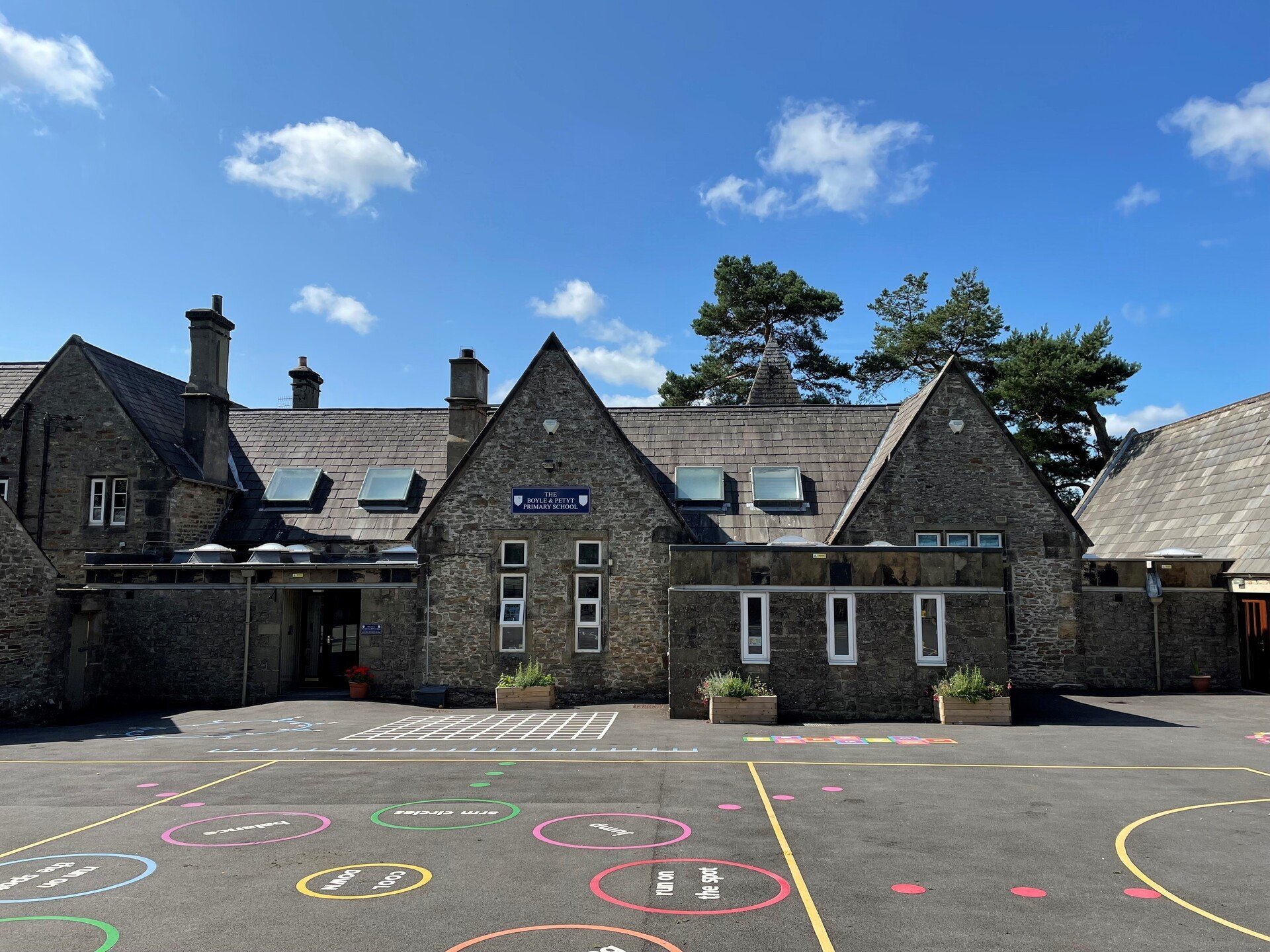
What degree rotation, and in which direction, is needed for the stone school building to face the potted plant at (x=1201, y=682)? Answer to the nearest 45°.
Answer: approximately 90° to its left

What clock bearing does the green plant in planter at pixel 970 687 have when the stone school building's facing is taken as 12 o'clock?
The green plant in planter is roughly at 10 o'clock from the stone school building.

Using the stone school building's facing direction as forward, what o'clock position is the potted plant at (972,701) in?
The potted plant is roughly at 10 o'clock from the stone school building.

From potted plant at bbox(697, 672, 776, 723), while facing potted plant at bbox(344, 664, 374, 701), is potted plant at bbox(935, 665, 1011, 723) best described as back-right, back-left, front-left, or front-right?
back-right

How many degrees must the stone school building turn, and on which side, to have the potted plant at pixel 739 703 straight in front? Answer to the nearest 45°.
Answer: approximately 45° to its left
